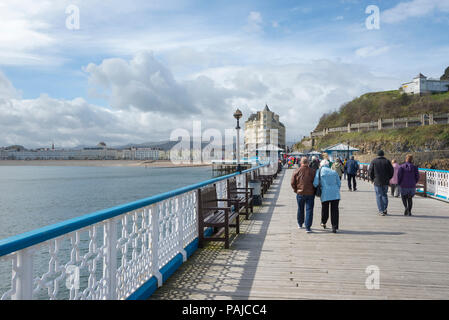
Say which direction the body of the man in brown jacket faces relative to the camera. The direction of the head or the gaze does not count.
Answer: away from the camera

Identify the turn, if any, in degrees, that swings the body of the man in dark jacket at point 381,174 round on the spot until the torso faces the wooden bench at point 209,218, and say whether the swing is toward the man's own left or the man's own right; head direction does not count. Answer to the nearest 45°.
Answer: approximately 135° to the man's own left

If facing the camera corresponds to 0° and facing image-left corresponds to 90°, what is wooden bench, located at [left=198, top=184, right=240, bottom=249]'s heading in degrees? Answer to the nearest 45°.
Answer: approximately 270°

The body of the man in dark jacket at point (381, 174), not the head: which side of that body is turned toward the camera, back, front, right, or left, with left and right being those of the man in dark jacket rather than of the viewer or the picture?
back

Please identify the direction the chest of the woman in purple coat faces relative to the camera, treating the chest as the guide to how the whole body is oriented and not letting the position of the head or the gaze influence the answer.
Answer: away from the camera

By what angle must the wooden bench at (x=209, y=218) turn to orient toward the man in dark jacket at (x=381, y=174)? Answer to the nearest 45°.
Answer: approximately 45° to its left

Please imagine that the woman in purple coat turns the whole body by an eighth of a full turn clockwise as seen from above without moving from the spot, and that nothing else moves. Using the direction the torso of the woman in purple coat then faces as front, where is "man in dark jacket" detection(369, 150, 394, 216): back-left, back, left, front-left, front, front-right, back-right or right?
back

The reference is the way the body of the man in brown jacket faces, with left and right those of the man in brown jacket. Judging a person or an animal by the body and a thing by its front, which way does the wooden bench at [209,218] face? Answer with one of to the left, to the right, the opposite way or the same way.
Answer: to the right
